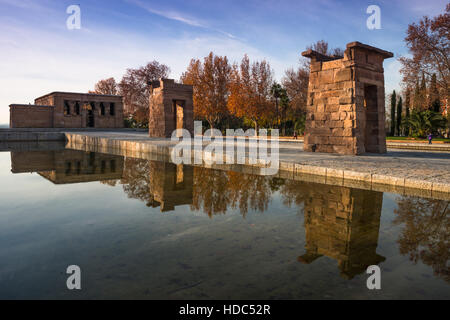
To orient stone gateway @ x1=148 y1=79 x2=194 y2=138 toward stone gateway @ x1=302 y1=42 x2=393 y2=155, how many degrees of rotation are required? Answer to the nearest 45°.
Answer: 0° — it already faces it

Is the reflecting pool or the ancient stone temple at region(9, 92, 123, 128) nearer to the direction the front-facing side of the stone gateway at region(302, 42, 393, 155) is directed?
the reflecting pool

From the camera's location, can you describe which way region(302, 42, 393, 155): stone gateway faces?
facing the viewer and to the right of the viewer

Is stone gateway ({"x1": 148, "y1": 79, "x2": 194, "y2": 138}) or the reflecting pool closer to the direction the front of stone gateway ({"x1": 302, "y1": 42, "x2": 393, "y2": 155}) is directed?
the reflecting pool

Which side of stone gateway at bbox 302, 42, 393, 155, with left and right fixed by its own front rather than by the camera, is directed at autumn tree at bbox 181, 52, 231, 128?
back

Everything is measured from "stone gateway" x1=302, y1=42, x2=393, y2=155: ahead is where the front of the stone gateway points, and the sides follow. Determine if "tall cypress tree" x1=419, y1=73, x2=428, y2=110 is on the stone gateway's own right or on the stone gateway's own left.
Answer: on the stone gateway's own left

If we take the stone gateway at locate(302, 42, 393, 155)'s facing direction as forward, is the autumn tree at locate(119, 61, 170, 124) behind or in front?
behind

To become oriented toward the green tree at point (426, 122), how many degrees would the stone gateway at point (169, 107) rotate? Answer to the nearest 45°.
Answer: approximately 45° to its left

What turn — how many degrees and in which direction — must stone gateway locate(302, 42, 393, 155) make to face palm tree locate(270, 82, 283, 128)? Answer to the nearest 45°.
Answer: approximately 135° to its left

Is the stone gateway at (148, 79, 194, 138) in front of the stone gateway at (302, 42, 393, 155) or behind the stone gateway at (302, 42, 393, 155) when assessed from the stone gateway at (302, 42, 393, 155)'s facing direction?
behind

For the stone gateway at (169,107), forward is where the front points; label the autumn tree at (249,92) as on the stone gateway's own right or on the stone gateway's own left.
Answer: on the stone gateway's own left

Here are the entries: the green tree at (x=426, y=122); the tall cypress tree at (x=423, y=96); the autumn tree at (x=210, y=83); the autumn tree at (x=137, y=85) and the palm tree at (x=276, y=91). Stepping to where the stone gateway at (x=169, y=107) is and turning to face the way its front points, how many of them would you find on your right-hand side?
0

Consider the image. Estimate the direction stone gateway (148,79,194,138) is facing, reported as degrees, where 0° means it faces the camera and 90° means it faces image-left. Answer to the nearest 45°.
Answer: approximately 315°

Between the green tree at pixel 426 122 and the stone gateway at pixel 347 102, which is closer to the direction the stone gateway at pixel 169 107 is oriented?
the stone gateway

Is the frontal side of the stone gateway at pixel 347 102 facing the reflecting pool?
no

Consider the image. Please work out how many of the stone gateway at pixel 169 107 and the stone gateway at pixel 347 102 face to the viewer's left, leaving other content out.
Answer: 0

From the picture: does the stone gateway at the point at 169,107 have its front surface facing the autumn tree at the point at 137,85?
no
